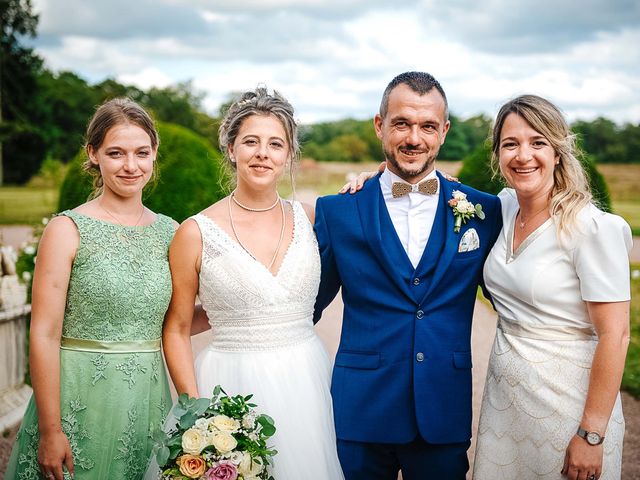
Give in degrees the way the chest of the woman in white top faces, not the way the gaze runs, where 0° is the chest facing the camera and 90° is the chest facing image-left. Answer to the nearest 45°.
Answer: approximately 45°

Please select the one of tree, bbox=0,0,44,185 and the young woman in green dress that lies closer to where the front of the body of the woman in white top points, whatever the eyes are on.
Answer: the young woman in green dress

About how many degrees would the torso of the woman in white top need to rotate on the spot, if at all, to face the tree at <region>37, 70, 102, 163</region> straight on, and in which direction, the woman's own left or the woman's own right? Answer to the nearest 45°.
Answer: approximately 90° to the woman's own right

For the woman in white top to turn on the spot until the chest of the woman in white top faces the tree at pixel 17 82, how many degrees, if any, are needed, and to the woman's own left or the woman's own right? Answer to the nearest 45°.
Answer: approximately 90° to the woman's own right

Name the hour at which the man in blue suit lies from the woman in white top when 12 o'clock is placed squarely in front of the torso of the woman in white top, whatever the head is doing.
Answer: The man in blue suit is roughly at 2 o'clock from the woman in white top.

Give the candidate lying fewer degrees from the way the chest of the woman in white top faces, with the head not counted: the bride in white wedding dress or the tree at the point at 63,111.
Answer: the bride in white wedding dress

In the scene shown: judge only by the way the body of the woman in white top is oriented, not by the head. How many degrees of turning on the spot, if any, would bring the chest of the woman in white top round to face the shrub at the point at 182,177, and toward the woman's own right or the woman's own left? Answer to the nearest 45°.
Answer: approximately 90° to the woman's own right

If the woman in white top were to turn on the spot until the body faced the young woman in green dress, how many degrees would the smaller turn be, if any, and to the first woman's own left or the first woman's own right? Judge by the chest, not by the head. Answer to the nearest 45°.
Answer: approximately 45° to the first woman's own right

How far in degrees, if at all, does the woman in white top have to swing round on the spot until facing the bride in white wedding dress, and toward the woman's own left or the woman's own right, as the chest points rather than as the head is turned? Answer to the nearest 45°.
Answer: approximately 45° to the woman's own right

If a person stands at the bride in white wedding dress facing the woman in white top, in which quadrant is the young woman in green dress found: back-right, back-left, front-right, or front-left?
back-right

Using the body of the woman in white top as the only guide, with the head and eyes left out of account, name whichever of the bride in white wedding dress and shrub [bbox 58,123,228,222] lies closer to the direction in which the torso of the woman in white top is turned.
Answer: the bride in white wedding dress
